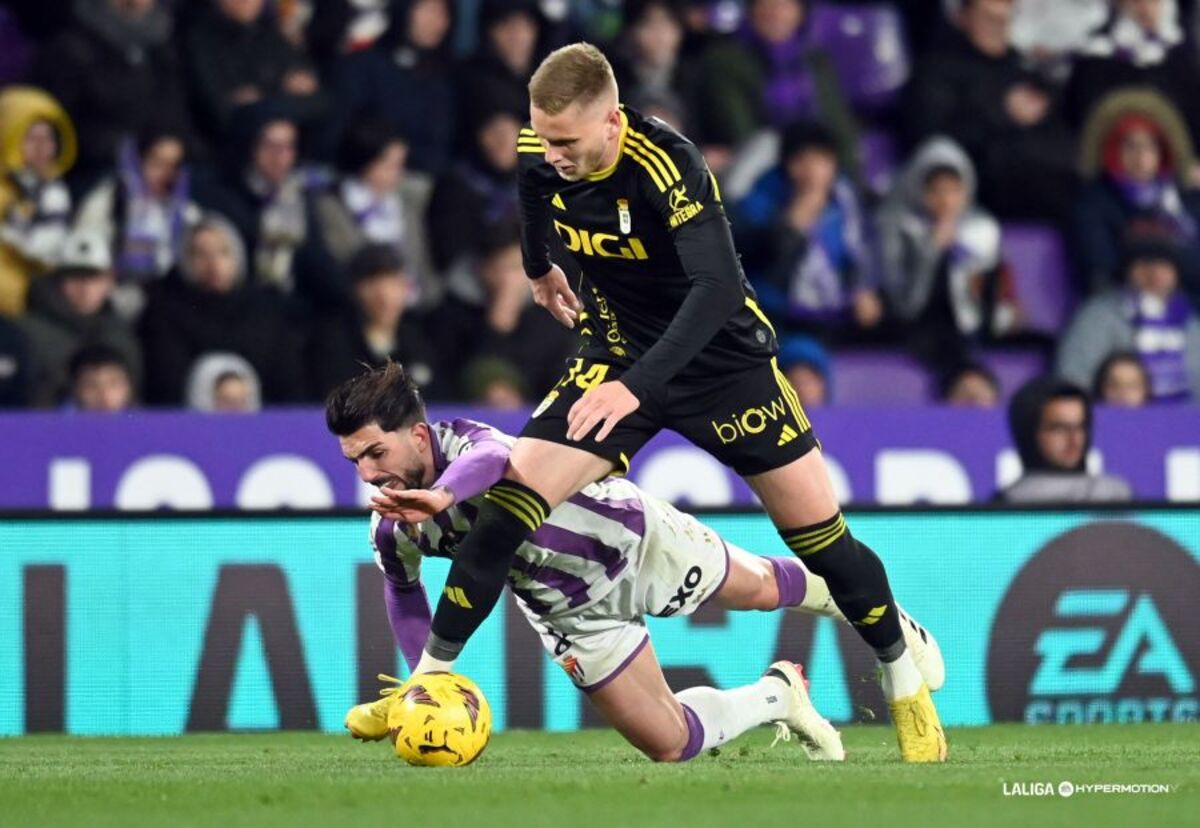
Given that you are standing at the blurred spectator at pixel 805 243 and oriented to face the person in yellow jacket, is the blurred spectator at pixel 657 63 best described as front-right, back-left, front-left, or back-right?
front-right

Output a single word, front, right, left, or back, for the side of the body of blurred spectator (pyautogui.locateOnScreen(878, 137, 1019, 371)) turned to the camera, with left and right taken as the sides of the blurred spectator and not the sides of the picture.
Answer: front

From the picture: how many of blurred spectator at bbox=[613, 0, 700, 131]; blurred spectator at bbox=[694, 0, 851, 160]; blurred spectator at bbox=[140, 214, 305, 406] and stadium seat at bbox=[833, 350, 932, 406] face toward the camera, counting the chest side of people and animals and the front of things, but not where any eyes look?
4

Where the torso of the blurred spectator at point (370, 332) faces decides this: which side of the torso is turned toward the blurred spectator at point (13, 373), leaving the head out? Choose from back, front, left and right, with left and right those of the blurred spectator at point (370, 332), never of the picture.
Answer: right

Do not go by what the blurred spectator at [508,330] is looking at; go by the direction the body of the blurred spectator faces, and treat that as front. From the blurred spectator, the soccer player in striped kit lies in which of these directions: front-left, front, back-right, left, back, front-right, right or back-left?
front

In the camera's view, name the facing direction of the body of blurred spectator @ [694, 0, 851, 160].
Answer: toward the camera

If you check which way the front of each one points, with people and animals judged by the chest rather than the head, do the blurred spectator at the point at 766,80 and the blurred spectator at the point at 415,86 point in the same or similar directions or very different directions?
same or similar directions

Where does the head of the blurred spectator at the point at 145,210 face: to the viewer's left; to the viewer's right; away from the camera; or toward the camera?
toward the camera

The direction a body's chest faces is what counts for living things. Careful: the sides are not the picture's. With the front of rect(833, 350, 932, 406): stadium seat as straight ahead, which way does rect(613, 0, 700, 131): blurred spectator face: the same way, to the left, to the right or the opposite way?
the same way

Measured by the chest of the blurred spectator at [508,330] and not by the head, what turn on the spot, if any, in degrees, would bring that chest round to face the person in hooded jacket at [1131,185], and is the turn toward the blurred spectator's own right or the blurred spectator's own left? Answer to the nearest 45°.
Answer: approximately 90° to the blurred spectator's own left

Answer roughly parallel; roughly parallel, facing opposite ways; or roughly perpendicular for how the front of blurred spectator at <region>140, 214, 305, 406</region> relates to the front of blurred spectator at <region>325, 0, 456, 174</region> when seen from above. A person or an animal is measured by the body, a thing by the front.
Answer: roughly parallel

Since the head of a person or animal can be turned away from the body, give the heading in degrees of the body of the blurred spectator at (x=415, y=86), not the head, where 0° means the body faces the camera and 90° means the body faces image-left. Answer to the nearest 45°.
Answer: approximately 0°

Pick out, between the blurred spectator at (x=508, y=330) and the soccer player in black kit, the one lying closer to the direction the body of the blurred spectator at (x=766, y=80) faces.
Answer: the soccer player in black kit

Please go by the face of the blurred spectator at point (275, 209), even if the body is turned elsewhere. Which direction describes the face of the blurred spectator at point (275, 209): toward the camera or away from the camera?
toward the camera

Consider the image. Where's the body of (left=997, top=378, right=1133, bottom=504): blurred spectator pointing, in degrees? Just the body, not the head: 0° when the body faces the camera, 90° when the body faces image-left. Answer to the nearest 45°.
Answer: approximately 315°
